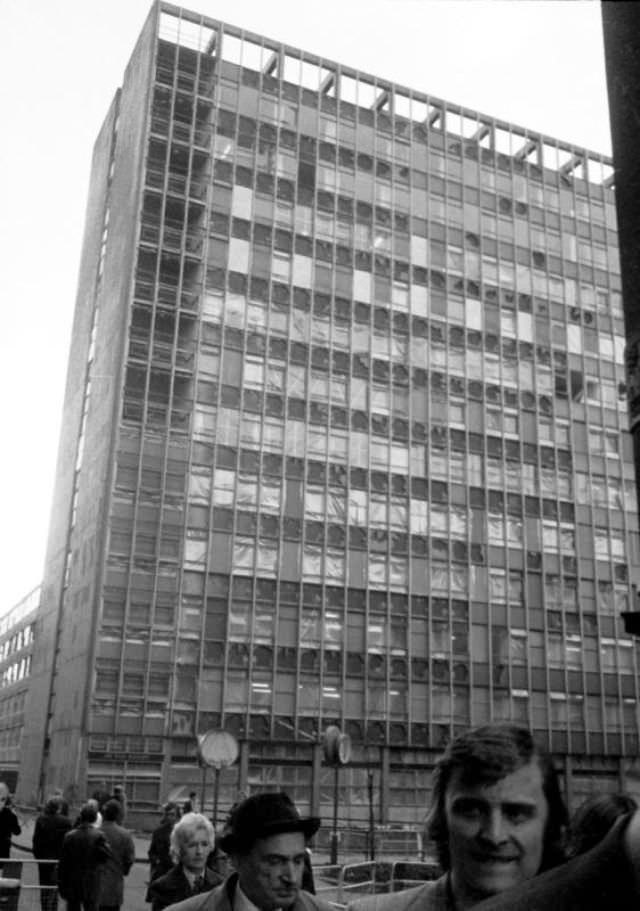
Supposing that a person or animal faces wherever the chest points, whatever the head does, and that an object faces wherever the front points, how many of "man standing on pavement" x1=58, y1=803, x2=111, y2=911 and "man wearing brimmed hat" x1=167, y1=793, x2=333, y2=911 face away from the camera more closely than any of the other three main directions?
1

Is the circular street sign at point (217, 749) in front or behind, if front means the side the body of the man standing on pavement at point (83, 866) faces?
in front

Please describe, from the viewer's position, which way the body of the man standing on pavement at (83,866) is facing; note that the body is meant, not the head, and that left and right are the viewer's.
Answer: facing away from the viewer

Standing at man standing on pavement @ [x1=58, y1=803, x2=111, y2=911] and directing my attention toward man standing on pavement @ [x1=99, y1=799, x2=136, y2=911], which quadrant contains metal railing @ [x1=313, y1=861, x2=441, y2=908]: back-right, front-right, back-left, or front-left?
front-right

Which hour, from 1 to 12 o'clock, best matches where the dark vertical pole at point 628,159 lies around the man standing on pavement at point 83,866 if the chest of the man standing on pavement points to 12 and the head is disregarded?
The dark vertical pole is roughly at 6 o'clock from the man standing on pavement.

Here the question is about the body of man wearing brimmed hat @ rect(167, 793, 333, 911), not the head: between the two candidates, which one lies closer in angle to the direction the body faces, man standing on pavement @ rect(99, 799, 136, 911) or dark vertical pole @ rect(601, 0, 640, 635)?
the dark vertical pole

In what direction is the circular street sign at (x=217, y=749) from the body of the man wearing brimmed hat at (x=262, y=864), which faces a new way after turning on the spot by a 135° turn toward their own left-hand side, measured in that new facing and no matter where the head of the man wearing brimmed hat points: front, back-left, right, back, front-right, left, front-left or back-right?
front

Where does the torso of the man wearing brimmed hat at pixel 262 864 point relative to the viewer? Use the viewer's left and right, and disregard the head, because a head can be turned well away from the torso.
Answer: facing the viewer and to the right of the viewer

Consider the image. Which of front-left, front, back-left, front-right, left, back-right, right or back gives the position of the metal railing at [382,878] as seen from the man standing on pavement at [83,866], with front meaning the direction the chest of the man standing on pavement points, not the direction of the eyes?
front-right

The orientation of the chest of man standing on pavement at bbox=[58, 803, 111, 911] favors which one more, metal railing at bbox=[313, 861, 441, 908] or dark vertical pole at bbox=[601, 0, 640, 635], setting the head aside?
the metal railing

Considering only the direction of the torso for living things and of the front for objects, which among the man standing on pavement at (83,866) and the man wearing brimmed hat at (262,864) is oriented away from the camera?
the man standing on pavement

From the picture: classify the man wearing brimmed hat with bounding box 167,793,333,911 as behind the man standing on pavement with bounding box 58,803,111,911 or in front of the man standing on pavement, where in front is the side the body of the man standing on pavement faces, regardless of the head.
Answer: behind

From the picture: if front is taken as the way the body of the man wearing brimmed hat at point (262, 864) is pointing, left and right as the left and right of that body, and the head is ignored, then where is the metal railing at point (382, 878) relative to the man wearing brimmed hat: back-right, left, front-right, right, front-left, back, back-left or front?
back-left
